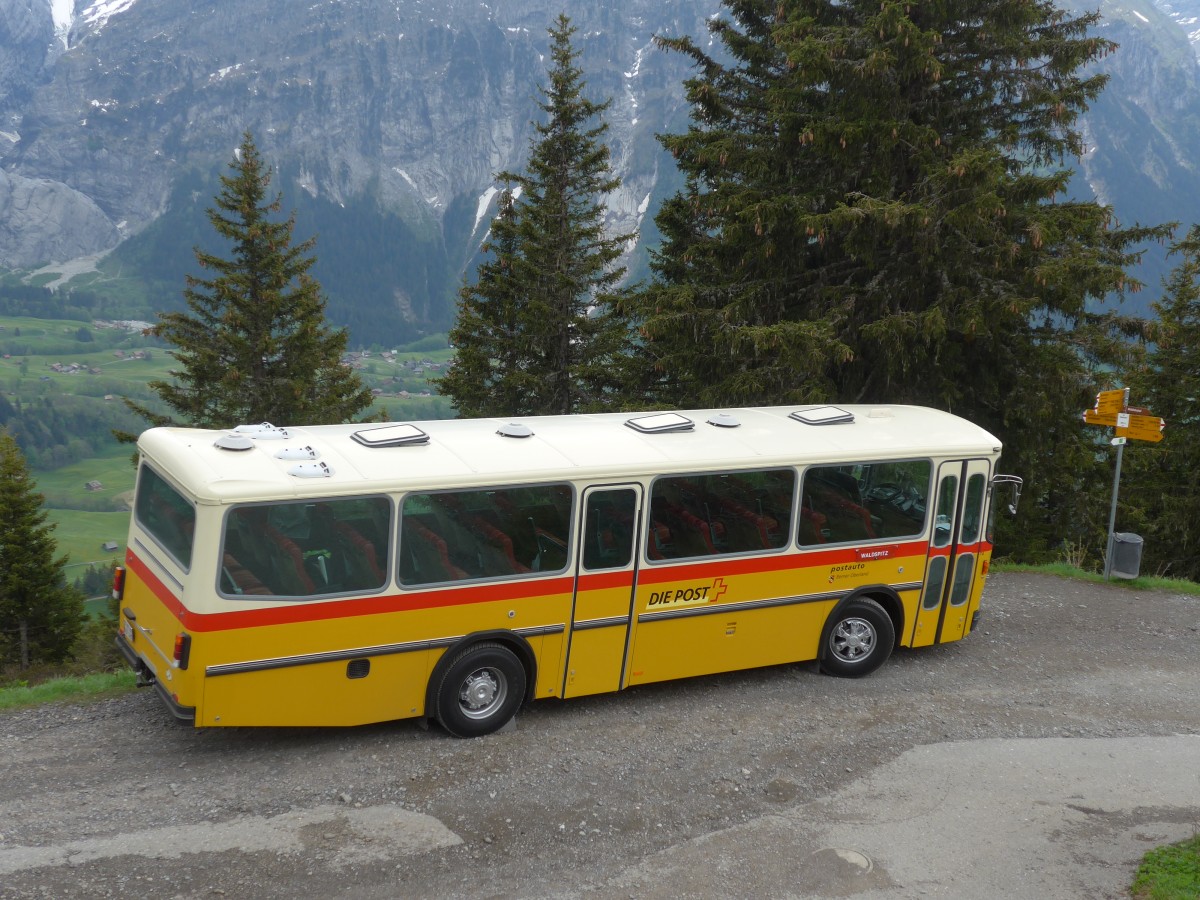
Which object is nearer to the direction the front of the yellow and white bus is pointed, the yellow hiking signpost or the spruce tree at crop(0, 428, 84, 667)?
the yellow hiking signpost

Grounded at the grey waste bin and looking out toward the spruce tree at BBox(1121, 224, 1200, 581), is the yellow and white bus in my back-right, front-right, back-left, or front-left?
back-left

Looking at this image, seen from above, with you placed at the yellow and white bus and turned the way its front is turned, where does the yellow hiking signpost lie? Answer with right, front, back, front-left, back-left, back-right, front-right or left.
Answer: front

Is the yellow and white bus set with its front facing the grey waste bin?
yes

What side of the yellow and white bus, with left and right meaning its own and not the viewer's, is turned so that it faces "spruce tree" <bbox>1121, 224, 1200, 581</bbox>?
front

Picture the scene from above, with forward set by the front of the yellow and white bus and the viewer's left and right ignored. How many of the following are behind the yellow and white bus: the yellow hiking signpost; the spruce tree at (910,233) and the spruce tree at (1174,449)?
0

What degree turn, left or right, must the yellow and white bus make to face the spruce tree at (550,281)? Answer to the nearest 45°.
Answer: approximately 45° to its left

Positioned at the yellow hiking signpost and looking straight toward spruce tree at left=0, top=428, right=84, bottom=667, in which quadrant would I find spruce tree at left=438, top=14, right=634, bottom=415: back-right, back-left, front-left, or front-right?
front-right

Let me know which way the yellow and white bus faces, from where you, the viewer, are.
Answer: facing away from the viewer and to the right of the viewer

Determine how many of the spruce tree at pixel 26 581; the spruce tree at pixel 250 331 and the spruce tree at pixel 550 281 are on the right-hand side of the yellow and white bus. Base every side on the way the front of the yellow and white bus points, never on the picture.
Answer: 0

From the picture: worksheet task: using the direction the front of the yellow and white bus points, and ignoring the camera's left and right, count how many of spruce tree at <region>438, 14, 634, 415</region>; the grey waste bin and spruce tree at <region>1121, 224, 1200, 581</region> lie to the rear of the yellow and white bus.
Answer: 0
